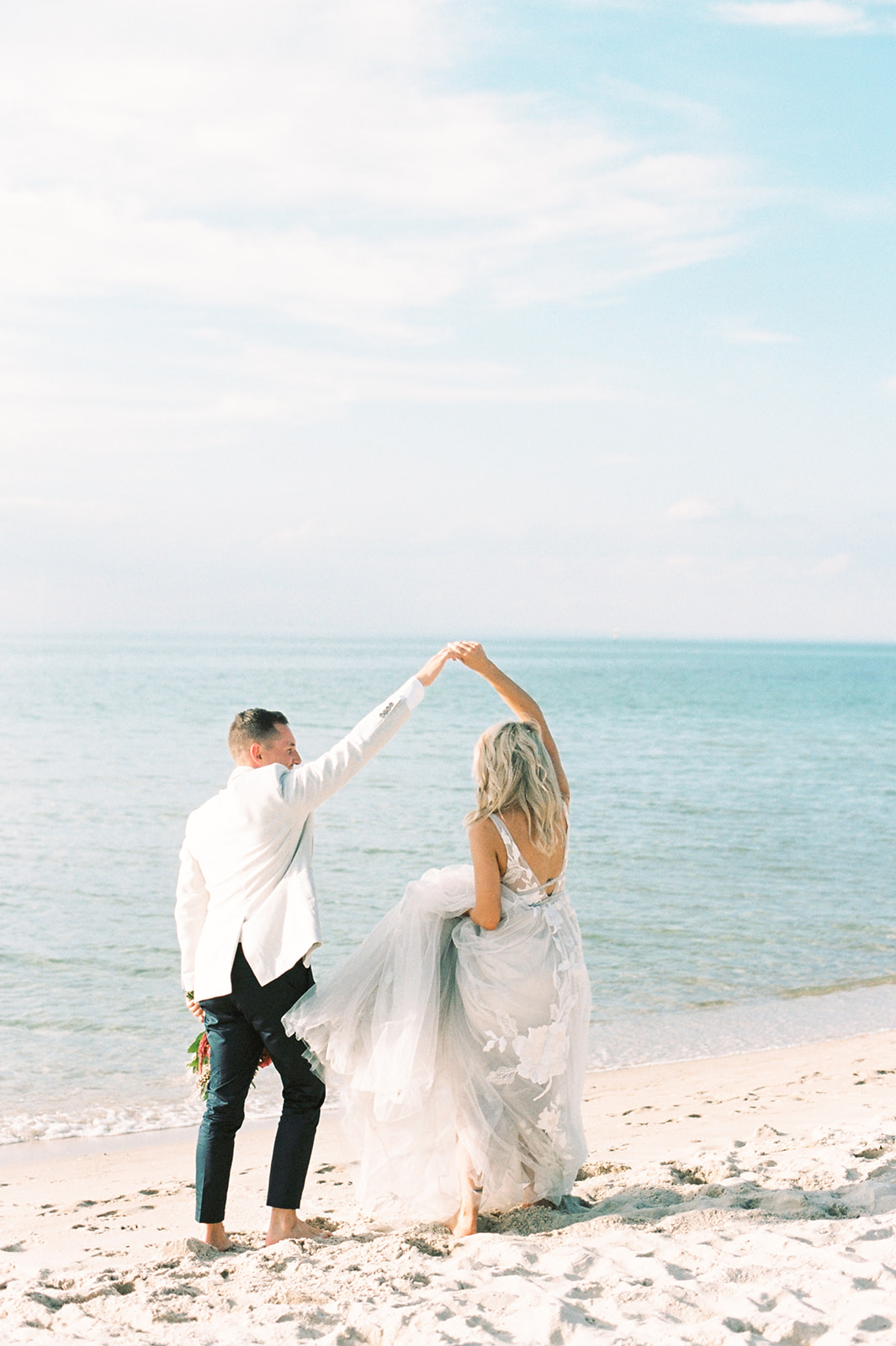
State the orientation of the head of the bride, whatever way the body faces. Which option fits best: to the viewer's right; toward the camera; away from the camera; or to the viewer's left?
away from the camera

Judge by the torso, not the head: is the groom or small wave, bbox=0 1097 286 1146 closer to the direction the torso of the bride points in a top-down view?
the small wave

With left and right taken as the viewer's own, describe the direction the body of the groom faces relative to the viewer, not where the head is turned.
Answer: facing away from the viewer and to the right of the viewer

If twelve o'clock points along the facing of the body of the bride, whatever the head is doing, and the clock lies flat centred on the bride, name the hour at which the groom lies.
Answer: The groom is roughly at 10 o'clock from the bride.

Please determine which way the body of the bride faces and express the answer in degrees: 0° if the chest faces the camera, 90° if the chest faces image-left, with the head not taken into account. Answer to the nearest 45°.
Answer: approximately 135°

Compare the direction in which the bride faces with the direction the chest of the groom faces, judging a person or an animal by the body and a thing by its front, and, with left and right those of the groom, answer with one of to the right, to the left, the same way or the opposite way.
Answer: to the left
